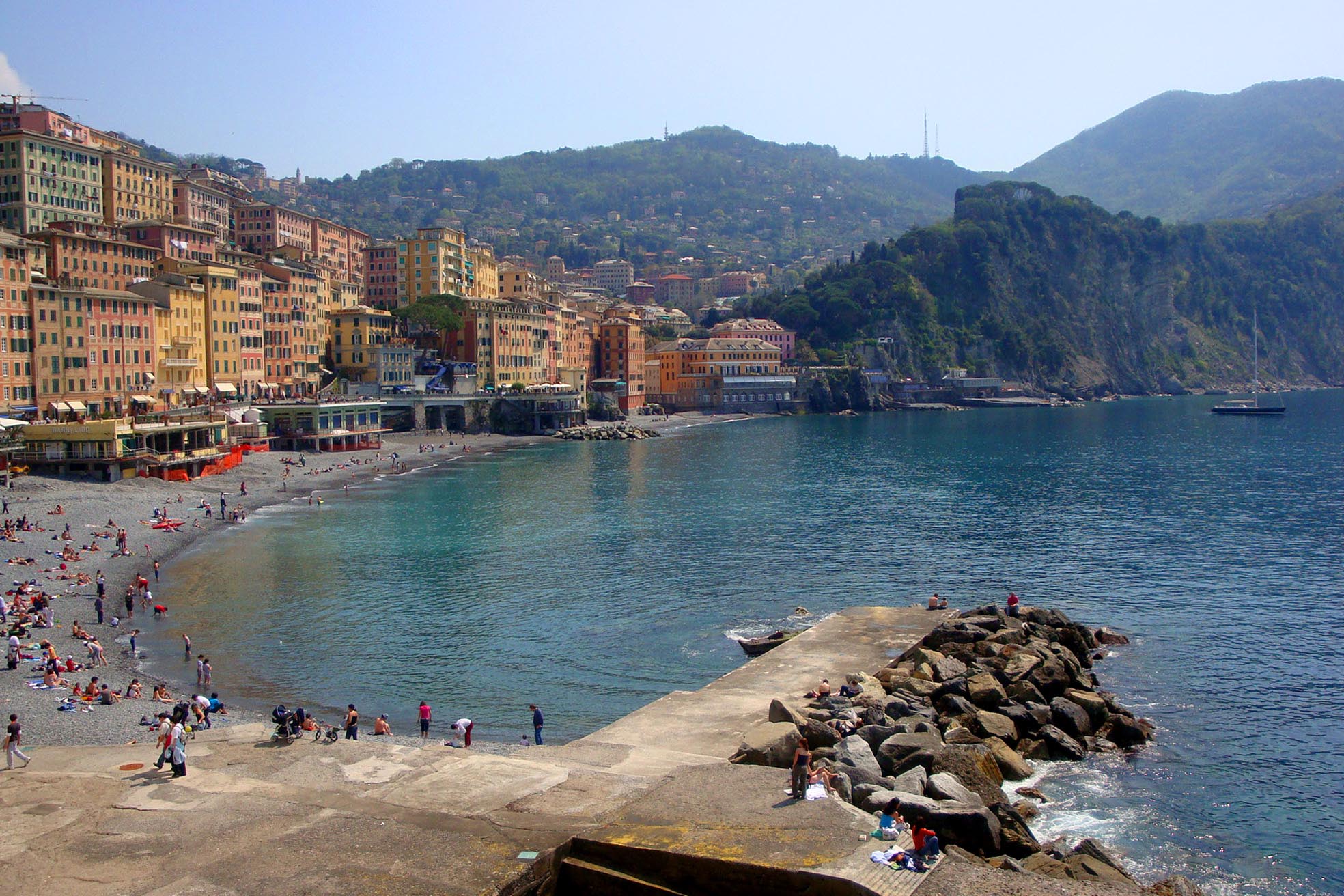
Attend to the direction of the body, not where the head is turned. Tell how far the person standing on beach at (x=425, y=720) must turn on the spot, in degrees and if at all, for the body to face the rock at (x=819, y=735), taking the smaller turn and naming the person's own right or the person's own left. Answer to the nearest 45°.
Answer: approximately 135° to the person's own right

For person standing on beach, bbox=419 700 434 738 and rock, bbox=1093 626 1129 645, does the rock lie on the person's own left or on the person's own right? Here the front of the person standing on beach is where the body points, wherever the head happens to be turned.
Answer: on the person's own right

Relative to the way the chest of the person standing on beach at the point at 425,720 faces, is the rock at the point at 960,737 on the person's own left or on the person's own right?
on the person's own right

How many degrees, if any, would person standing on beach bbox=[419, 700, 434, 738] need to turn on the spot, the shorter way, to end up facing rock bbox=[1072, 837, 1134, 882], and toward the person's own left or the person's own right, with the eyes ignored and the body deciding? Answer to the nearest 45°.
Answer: approximately 135° to the person's own right

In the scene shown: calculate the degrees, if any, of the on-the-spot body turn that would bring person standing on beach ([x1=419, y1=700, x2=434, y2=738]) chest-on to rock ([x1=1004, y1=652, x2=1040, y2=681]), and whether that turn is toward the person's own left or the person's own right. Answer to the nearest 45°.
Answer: approximately 90° to the person's own right

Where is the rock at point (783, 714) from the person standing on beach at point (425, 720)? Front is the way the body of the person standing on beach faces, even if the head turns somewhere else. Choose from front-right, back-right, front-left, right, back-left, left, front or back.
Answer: back-right

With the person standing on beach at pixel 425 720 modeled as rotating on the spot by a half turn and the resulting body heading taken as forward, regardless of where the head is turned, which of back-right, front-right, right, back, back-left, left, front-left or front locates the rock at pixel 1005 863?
front-left

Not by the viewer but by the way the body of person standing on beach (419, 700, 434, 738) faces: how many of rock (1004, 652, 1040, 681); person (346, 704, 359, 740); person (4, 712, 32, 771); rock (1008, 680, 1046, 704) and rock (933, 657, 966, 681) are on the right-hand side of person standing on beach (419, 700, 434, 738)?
3

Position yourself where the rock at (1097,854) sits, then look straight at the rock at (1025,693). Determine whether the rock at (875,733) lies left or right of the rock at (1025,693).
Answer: left

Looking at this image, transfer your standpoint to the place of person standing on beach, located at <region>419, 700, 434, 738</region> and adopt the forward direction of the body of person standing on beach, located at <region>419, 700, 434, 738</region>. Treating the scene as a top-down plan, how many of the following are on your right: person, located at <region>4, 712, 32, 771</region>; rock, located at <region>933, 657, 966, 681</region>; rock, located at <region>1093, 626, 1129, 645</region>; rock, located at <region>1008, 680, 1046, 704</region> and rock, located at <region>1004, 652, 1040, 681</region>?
4

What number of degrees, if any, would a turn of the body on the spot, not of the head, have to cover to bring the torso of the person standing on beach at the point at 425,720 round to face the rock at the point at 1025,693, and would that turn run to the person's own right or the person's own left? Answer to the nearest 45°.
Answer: approximately 90° to the person's own right

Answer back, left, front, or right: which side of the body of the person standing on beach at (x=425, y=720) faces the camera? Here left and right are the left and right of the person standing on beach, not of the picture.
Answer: back

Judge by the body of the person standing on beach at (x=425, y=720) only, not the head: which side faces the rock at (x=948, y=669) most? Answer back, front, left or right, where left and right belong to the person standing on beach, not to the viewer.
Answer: right
